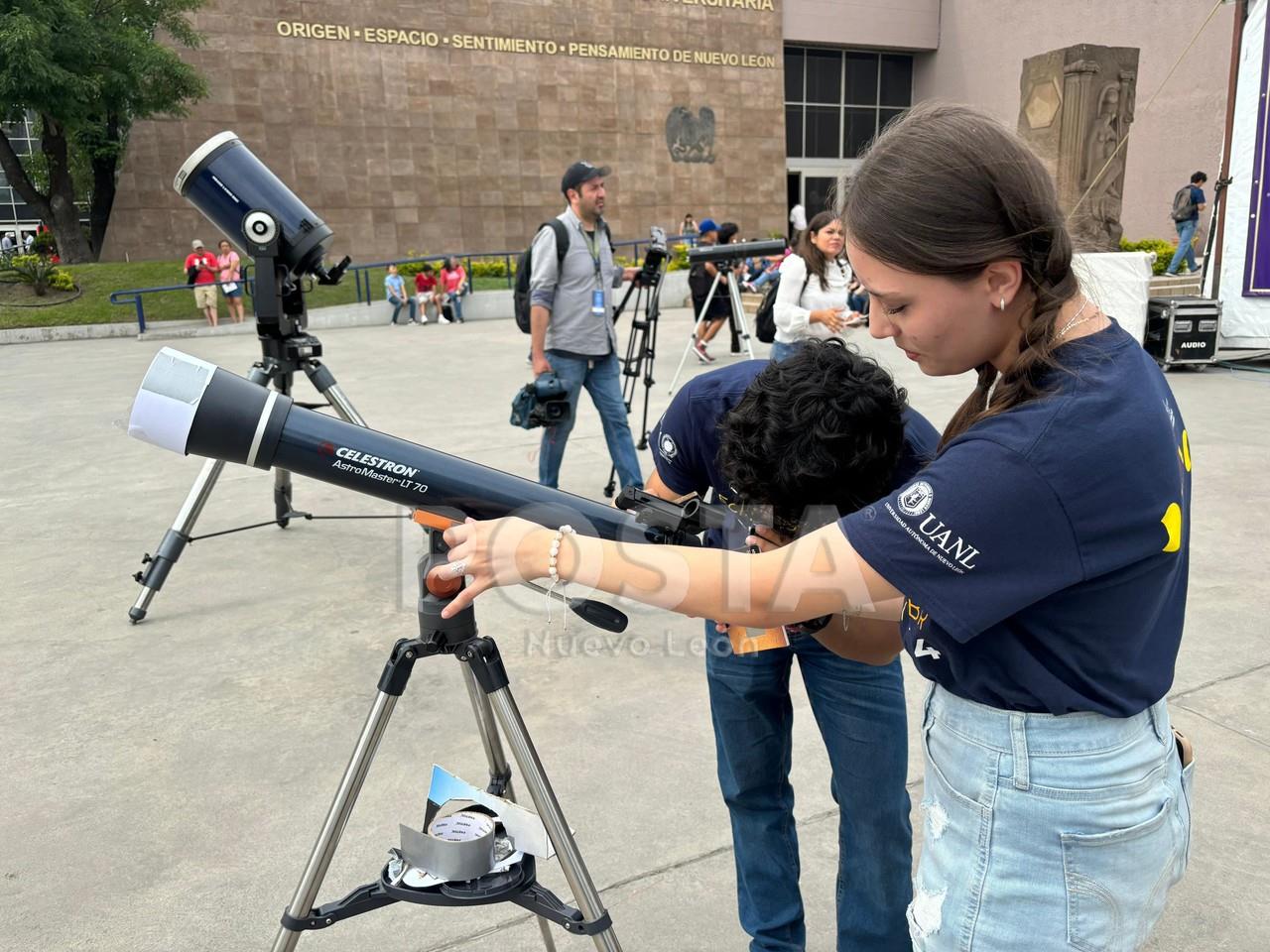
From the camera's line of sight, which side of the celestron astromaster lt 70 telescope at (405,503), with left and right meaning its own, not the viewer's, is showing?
left

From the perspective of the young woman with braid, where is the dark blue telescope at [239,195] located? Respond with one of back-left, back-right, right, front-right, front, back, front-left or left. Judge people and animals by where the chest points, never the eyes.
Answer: front-right

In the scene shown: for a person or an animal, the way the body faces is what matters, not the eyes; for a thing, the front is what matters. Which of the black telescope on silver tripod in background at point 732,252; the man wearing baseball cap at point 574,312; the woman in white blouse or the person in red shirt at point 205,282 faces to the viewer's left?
the black telescope on silver tripod in background

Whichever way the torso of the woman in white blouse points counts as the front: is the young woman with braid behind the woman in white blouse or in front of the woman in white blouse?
in front

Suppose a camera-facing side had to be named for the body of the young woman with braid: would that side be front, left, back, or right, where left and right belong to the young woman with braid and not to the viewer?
left

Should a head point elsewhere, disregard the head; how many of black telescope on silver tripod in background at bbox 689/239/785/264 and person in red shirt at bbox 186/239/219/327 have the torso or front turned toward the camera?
1

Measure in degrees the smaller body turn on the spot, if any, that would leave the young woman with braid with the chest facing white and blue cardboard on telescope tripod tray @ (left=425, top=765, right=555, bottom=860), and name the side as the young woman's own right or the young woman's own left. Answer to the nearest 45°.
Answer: approximately 45° to the young woman's own right

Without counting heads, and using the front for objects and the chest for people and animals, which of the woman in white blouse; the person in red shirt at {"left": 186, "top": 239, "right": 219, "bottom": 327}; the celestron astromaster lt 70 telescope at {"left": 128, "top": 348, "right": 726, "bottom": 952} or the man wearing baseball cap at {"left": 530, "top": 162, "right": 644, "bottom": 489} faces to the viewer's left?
the celestron astromaster lt 70 telescope

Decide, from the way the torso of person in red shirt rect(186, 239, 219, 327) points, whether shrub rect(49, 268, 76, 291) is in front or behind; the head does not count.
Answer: behind

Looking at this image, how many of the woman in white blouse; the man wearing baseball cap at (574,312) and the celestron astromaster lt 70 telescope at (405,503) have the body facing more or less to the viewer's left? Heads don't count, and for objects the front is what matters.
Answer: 1

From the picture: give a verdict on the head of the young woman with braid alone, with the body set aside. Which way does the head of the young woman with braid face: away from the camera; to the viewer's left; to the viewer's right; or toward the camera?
to the viewer's left

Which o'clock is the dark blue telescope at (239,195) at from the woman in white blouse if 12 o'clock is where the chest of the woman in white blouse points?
The dark blue telescope is roughly at 3 o'clock from the woman in white blouse.

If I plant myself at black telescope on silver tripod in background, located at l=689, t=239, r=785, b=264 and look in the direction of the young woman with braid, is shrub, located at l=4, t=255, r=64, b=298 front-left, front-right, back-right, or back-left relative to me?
back-right

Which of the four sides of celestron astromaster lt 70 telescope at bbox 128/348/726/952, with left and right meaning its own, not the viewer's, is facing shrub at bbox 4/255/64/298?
right

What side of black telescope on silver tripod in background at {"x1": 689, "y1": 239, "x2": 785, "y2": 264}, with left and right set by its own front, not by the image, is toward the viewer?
left
